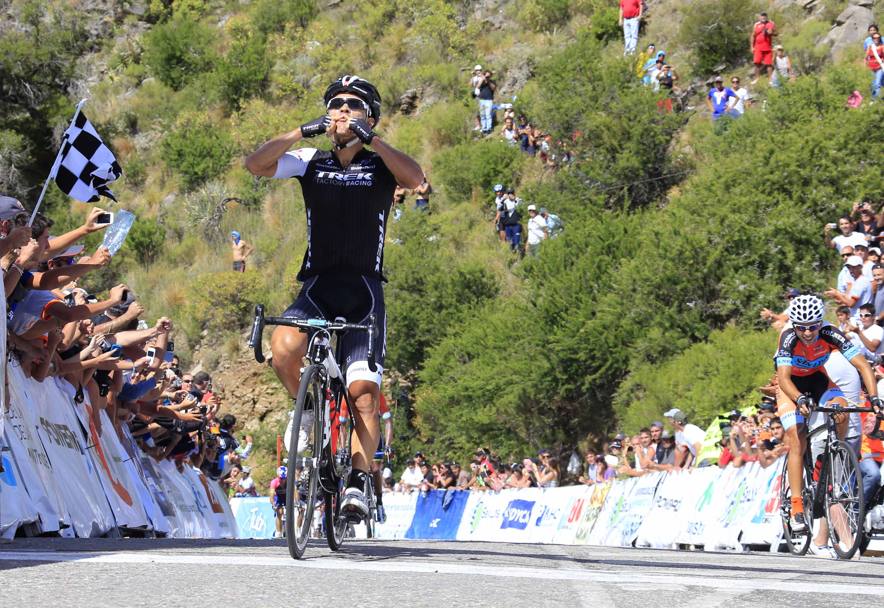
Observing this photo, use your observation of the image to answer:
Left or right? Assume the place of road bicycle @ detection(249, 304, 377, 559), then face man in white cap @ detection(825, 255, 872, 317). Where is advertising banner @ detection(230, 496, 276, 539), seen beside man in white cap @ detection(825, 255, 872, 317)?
left

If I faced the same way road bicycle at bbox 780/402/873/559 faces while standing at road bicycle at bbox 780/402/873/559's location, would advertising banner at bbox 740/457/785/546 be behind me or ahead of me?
behind

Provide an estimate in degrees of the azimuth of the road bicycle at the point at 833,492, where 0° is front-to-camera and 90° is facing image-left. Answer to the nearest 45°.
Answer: approximately 315°
